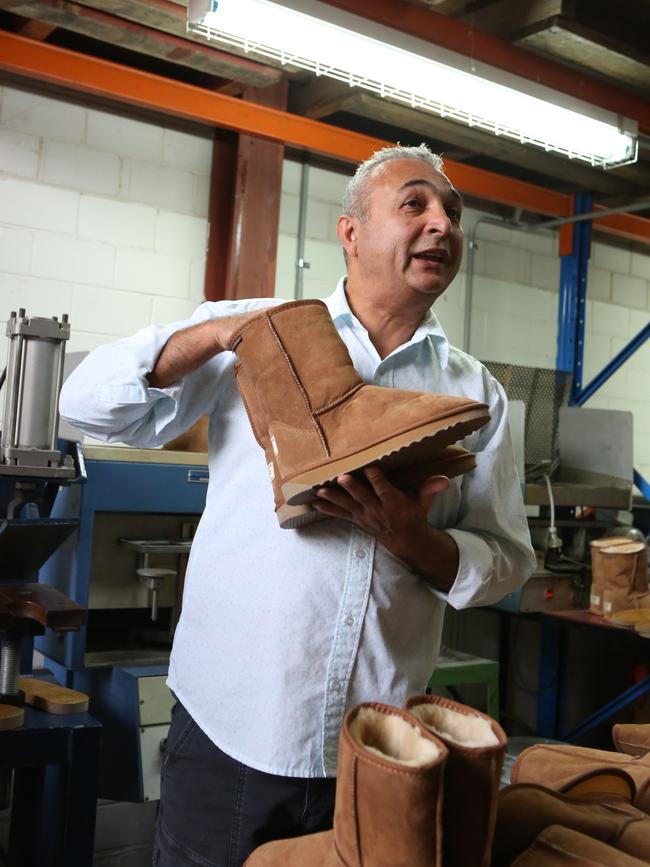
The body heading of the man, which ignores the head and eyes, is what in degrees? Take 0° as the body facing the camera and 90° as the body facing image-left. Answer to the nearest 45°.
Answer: approximately 315°

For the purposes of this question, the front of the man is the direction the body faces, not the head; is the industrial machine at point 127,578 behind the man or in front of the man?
behind

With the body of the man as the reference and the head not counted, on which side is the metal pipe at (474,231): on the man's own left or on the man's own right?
on the man's own left

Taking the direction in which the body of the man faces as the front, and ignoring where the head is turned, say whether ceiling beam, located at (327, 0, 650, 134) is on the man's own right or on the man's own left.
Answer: on the man's own left

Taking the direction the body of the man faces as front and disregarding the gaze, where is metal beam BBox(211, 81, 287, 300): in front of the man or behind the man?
behind

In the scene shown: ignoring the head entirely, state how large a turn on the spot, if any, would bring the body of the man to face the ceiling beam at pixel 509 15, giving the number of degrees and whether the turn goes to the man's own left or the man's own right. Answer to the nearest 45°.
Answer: approximately 135° to the man's own left

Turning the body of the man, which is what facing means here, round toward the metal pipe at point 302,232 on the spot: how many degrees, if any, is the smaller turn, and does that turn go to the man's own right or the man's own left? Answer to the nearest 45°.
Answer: approximately 135° to the man's own left
